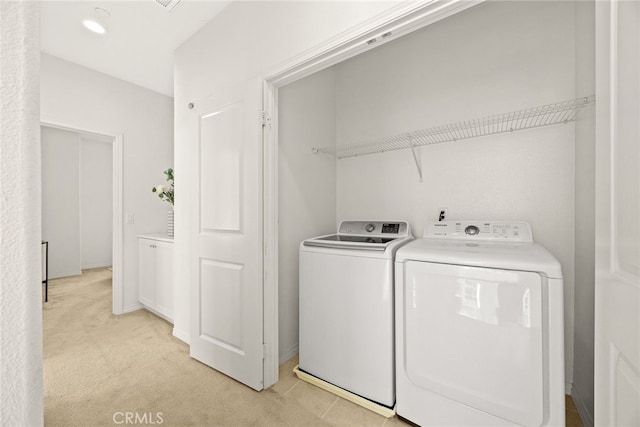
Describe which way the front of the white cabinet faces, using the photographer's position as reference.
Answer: facing the viewer and to the left of the viewer

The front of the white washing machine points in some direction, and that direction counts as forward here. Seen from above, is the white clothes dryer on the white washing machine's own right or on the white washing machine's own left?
on the white washing machine's own left

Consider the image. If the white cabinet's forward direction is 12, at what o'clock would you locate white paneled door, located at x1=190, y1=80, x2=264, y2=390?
The white paneled door is roughly at 10 o'clock from the white cabinet.

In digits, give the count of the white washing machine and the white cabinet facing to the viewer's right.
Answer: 0

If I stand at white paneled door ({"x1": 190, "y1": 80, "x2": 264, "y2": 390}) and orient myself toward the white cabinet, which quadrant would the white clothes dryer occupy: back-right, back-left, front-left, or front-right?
back-right

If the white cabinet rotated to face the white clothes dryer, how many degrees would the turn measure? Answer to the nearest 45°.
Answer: approximately 90° to its left

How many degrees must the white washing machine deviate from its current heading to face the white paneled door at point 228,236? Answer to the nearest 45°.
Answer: approximately 45° to its right

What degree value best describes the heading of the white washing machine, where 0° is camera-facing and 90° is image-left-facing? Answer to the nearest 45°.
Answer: approximately 45°

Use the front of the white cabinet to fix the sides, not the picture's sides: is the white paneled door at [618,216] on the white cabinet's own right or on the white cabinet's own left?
on the white cabinet's own left

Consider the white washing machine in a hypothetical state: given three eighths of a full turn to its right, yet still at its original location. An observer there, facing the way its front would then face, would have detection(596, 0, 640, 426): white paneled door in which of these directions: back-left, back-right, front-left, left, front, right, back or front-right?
back-right

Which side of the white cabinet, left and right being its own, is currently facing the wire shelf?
left
